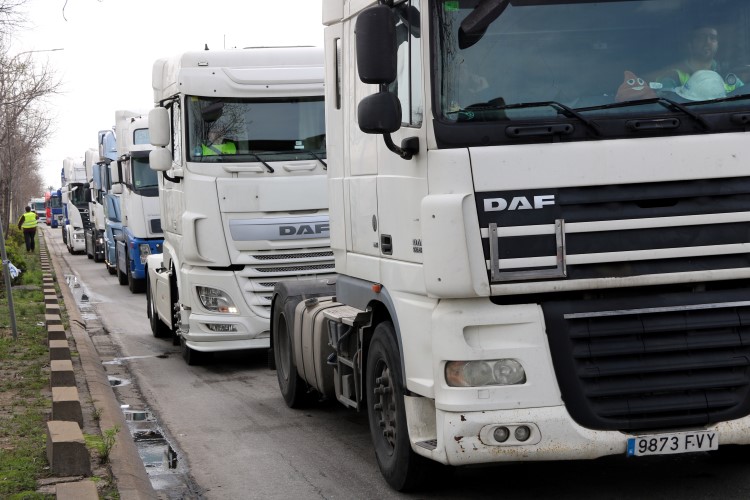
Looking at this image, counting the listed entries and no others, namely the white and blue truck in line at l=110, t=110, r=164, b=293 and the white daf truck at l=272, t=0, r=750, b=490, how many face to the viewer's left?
0

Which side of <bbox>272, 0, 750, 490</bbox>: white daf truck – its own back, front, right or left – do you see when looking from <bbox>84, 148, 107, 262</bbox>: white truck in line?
back

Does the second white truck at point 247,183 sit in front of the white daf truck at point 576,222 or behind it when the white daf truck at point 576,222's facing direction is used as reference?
behind

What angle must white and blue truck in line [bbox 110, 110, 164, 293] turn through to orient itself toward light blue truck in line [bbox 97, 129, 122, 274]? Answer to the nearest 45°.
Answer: approximately 135° to its left

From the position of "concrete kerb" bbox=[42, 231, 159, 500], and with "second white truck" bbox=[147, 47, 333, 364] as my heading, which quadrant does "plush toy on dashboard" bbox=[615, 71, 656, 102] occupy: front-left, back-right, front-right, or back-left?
back-right

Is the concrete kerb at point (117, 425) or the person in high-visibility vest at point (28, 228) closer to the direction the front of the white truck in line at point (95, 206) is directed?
the concrete kerb

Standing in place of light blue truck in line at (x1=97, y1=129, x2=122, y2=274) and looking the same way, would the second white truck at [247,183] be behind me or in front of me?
in front

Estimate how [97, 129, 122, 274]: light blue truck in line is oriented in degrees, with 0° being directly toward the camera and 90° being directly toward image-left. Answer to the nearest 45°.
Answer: approximately 315°

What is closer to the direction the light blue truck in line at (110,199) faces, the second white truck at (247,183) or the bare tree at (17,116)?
the second white truck
